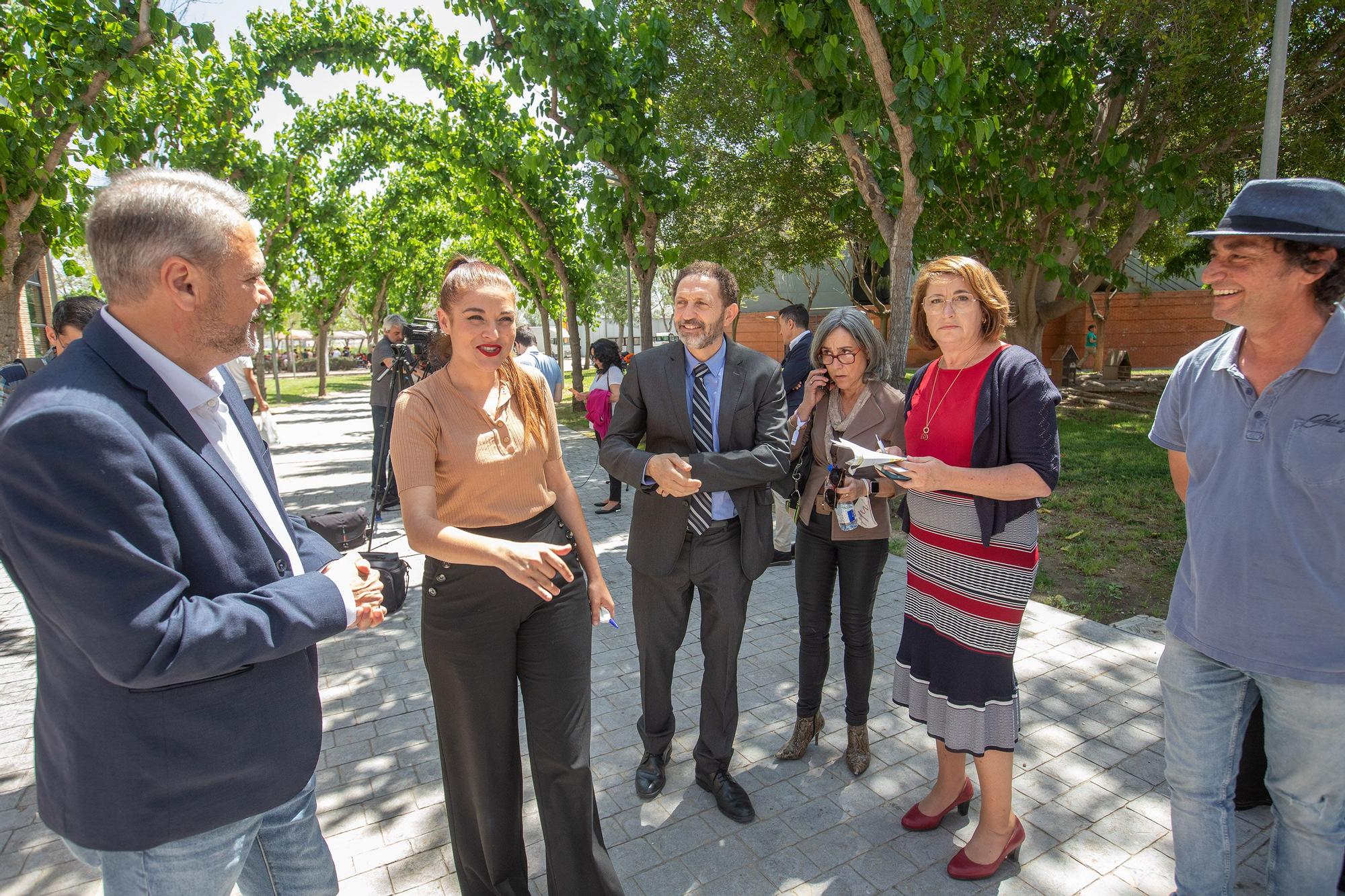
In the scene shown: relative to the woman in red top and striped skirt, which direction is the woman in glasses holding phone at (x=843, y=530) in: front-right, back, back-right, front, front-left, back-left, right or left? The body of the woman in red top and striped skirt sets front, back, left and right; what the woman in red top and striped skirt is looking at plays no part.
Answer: right

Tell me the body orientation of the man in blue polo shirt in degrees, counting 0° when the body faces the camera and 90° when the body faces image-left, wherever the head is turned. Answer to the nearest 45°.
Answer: approximately 45°

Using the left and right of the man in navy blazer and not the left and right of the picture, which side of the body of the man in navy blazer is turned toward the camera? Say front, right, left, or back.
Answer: right

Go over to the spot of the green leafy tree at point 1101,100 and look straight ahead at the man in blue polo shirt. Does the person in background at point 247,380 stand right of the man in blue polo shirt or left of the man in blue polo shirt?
right

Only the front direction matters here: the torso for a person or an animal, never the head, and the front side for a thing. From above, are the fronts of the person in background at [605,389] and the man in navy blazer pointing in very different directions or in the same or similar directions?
very different directions

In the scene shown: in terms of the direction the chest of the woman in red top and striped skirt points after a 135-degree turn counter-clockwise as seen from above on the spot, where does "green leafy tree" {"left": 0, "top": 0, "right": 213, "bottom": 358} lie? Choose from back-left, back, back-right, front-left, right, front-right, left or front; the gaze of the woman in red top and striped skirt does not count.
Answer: back

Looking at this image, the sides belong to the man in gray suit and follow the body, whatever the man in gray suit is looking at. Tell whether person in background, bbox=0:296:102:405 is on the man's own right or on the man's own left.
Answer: on the man's own right

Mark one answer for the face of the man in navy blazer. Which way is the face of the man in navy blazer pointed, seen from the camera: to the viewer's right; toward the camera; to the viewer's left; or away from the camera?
to the viewer's right

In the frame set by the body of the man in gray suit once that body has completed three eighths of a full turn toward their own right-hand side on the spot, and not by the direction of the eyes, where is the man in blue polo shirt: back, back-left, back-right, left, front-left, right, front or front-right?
back
